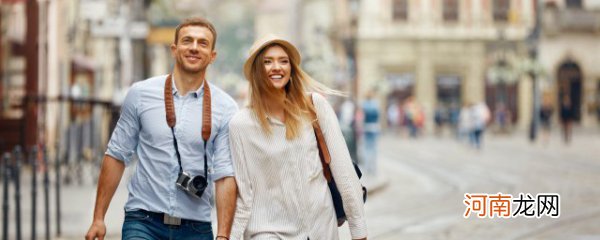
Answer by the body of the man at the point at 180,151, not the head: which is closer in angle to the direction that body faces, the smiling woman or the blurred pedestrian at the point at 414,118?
the smiling woman

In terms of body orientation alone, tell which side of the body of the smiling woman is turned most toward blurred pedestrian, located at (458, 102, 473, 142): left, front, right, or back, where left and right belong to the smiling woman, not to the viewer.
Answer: back

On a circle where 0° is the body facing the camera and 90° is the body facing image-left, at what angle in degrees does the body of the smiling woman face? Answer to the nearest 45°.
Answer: approximately 0°

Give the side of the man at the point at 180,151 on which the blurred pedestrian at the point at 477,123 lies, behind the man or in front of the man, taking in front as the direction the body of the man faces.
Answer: behind

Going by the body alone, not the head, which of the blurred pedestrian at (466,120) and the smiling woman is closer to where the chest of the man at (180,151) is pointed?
the smiling woman

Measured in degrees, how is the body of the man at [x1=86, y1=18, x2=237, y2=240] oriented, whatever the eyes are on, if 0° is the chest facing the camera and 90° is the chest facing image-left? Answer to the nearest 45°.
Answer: approximately 0°

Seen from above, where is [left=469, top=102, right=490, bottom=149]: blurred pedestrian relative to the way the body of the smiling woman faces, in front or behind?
behind
